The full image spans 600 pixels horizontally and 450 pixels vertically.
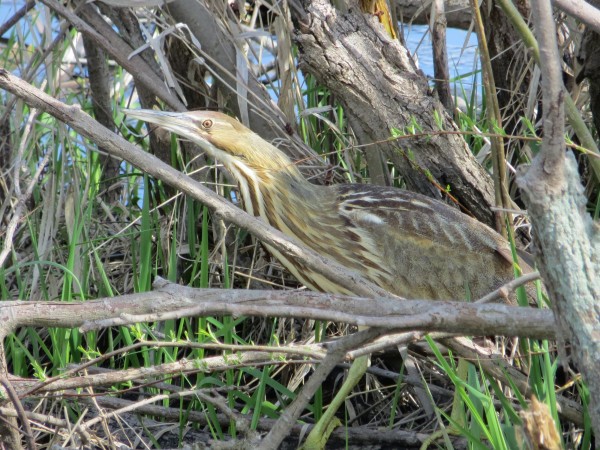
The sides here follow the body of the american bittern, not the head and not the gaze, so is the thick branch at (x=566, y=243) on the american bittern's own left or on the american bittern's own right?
on the american bittern's own left

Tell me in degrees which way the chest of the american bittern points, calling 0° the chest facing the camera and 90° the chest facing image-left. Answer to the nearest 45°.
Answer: approximately 90°

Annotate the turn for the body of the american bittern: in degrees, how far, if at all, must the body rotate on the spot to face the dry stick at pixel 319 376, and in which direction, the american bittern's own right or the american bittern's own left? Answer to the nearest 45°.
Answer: approximately 90° to the american bittern's own left

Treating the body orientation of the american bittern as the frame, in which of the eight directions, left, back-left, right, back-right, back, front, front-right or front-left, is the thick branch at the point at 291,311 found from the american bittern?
left

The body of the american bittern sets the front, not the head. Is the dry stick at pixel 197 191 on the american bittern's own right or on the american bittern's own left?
on the american bittern's own left
